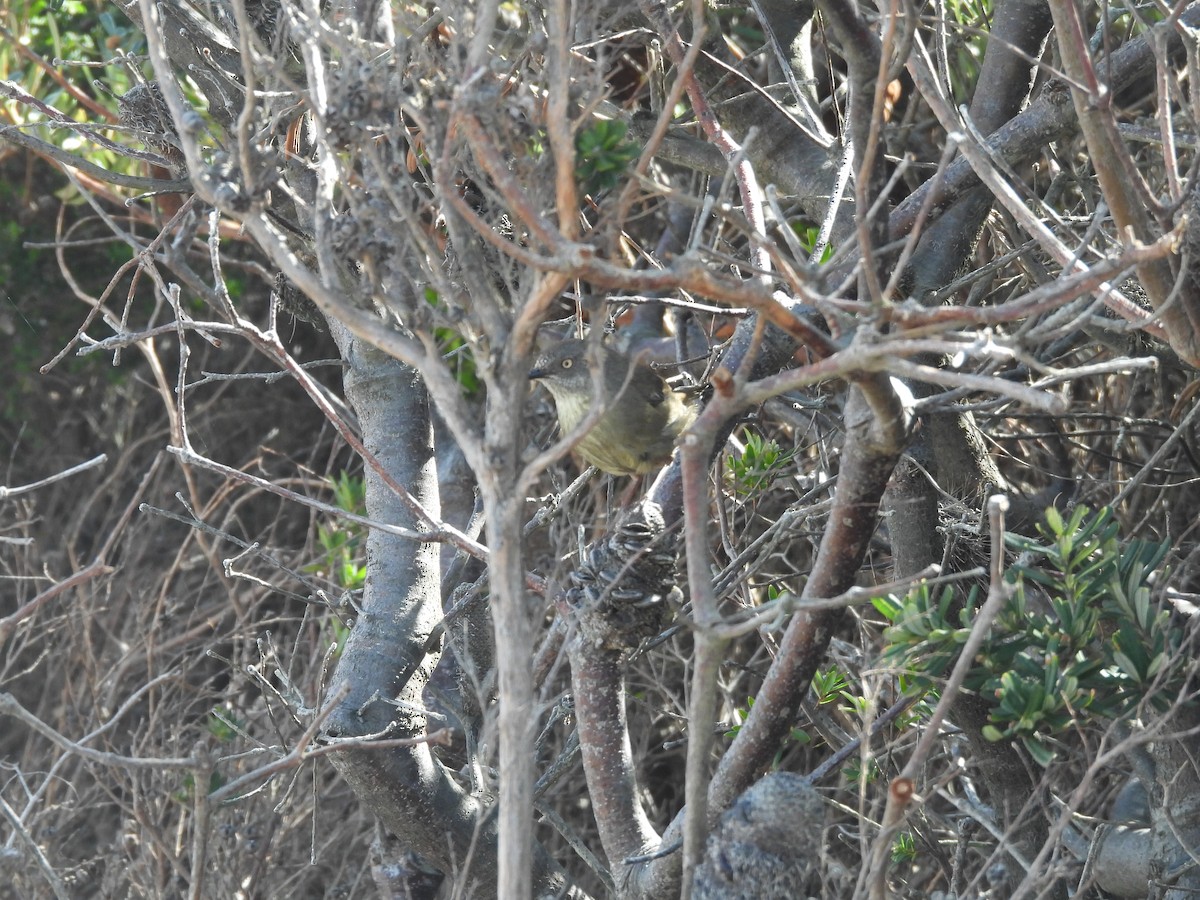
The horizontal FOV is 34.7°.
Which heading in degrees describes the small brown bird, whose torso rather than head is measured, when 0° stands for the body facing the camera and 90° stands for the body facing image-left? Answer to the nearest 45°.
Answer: approximately 90°
